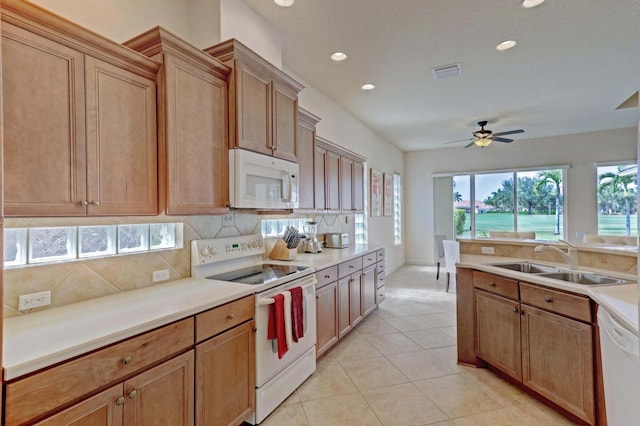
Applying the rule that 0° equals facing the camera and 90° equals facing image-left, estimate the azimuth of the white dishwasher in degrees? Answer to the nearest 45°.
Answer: approximately 45°

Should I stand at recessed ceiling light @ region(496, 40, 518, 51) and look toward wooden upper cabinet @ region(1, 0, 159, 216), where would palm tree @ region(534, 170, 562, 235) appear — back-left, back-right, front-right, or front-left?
back-right

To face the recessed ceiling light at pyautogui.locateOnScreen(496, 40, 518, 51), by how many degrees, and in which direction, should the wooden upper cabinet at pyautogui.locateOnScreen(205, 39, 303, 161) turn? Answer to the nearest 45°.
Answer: approximately 45° to its left

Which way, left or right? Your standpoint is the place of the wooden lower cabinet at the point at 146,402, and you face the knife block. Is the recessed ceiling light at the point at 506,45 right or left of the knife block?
right

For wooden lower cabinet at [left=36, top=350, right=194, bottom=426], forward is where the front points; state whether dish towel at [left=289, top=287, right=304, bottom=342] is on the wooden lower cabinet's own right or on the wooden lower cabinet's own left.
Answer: on the wooden lower cabinet's own left
